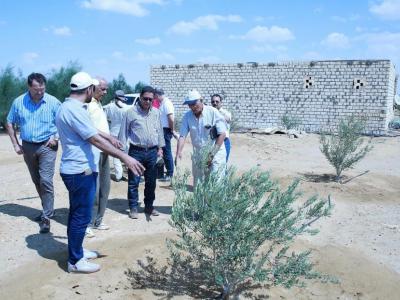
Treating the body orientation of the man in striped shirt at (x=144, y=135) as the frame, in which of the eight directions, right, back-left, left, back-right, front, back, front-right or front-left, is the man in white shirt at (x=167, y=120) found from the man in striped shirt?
back

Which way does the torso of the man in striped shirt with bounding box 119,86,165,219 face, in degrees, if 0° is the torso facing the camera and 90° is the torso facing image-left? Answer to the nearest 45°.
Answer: approximately 0°

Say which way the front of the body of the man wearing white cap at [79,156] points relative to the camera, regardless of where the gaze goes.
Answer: to the viewer's right

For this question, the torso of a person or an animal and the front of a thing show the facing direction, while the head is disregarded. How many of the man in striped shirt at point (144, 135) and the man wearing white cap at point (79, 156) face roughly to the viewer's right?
1

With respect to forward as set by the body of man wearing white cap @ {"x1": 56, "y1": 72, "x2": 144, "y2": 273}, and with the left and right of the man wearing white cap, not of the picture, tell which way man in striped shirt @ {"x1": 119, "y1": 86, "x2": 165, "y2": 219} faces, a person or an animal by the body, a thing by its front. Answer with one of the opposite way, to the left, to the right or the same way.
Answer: to the right
